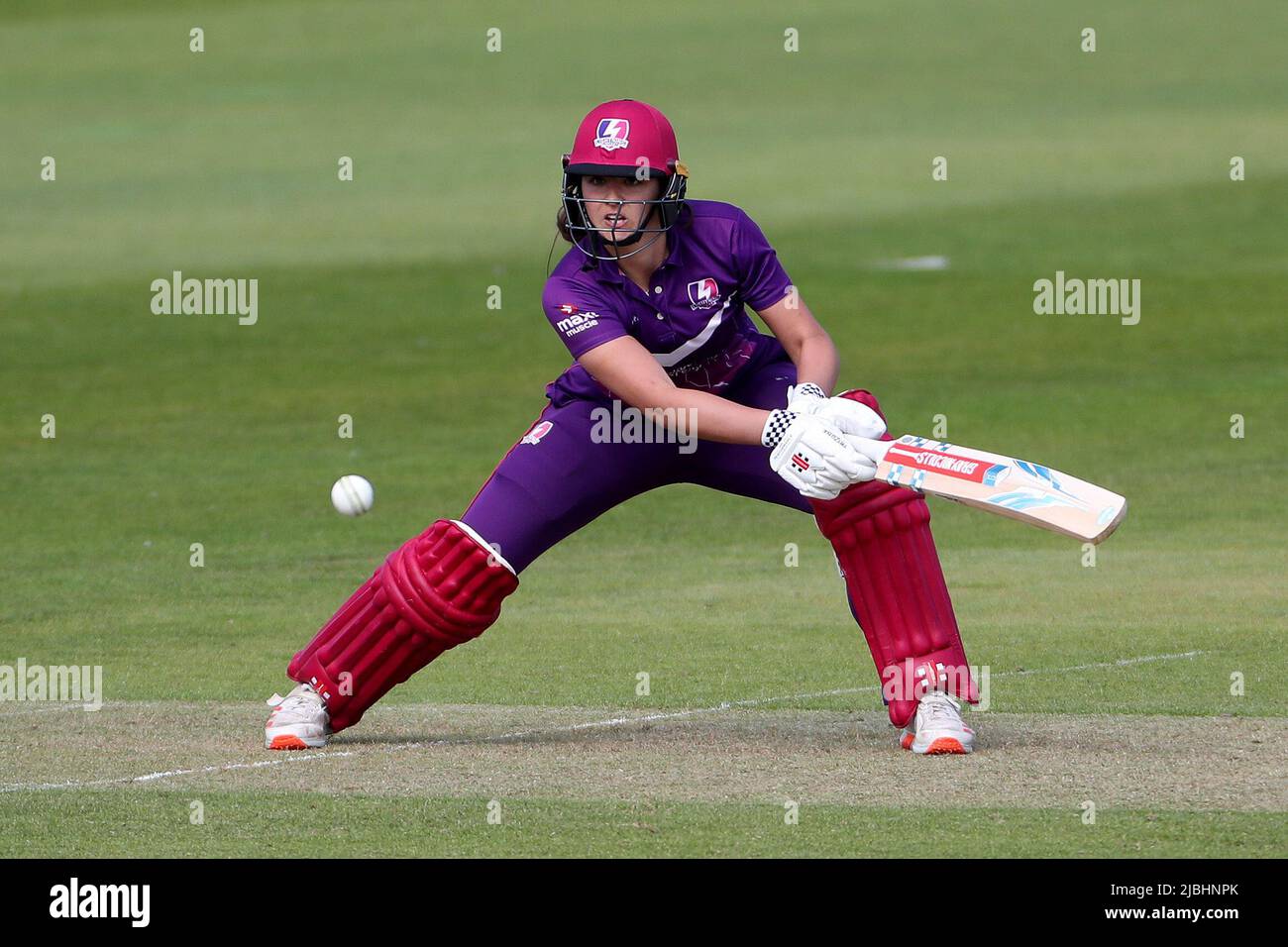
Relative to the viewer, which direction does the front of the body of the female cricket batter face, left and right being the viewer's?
facing the viewer
